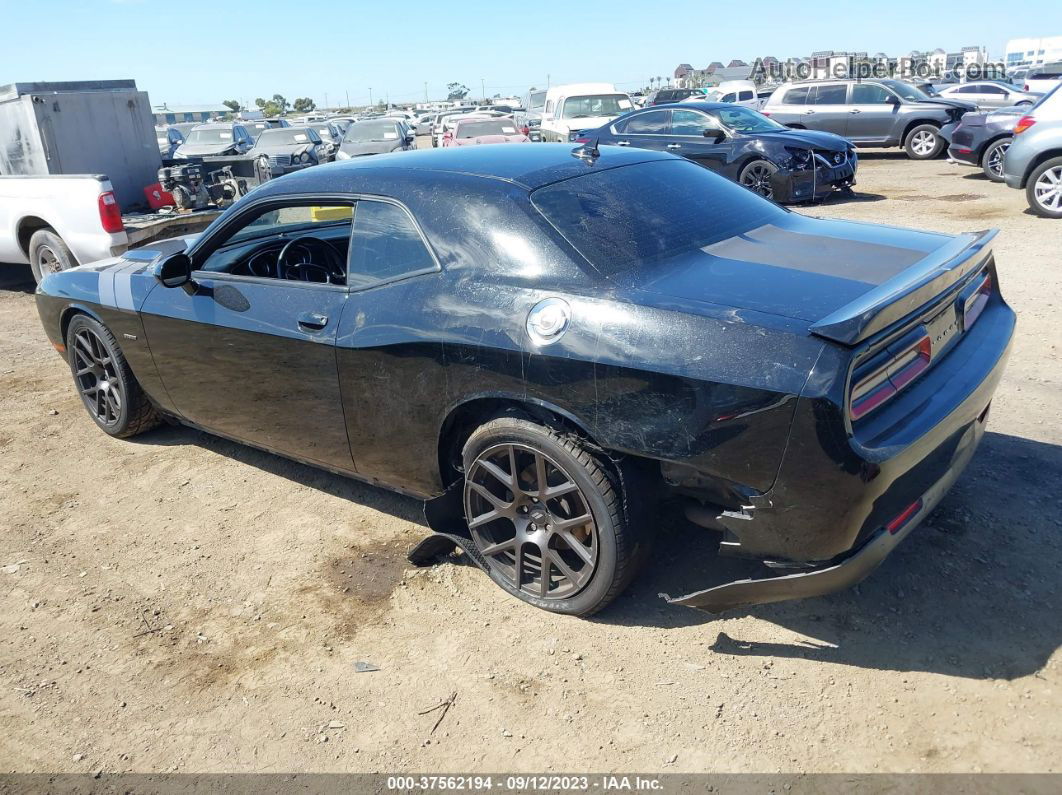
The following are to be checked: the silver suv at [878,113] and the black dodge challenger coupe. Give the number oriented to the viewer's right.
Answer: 1

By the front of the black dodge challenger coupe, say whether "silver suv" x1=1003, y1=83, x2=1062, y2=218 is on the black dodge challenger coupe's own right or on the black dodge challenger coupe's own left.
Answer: on the black dodge challenger coupe's own right

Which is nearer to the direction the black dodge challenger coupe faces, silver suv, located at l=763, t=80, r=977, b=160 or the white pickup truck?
the white pickup truck

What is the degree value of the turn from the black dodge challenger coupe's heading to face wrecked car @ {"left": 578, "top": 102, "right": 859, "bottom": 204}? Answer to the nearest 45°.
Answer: approximately 45° to its right

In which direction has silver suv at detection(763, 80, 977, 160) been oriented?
to the viewer's right

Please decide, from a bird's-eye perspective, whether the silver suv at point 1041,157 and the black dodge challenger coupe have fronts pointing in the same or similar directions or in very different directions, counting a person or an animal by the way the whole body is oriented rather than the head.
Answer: very different directions

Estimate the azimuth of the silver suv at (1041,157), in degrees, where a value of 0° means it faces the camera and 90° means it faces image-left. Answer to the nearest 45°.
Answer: approximately 270°

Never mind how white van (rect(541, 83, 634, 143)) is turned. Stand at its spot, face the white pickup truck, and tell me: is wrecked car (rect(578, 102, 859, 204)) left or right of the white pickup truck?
left

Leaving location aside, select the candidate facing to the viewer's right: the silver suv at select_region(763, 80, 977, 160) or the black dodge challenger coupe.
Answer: the silver suv

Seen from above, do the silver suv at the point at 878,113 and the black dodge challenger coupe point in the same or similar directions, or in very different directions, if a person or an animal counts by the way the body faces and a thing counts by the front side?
very different directions

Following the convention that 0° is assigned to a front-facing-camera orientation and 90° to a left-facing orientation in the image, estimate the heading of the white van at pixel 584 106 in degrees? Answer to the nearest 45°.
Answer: approximately 315°

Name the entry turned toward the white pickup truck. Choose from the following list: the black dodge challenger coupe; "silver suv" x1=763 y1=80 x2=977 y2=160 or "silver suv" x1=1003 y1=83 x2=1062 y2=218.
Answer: the black dodge challenger coupe

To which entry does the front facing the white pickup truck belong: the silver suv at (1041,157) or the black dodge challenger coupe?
the black dodge challenger coupe

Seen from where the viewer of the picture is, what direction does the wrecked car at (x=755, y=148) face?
facing the viewer and to the right of the viewer
